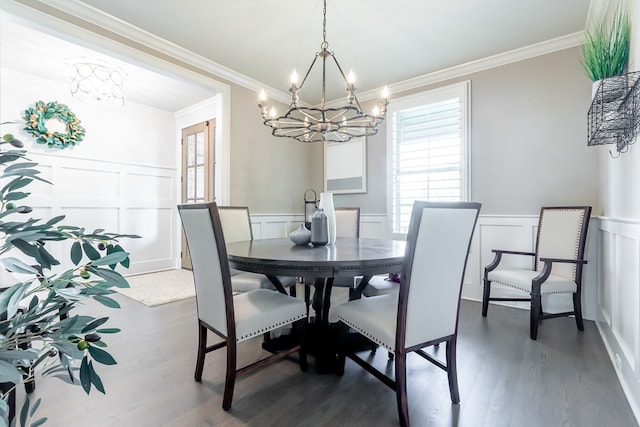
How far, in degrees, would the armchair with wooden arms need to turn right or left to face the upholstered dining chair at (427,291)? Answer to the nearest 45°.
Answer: approximately 45° to its left

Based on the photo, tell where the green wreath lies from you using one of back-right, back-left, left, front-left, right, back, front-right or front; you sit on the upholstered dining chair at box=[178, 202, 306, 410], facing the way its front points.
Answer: left

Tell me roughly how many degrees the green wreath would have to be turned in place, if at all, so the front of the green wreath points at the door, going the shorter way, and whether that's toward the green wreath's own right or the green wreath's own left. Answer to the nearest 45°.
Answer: approximately 90° to the green wreath's own left

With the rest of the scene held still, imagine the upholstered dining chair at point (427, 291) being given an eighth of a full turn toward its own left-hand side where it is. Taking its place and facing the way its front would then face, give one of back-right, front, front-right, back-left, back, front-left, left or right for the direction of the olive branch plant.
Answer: front-left

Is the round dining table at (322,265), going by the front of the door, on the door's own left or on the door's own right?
on the door's own left

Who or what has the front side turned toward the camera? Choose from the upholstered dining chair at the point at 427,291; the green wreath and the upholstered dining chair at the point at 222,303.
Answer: the green wreath

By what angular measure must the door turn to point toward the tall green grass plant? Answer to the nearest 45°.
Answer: approximately 90° to its left

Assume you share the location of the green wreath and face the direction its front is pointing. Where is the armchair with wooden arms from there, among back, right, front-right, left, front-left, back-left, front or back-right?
front-left

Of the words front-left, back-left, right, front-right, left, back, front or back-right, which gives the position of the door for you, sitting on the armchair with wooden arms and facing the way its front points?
front-right

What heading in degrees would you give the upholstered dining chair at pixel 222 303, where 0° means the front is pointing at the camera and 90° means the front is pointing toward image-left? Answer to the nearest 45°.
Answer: approximately 225°

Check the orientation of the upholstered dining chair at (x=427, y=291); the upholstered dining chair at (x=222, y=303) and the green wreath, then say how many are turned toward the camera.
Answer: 1

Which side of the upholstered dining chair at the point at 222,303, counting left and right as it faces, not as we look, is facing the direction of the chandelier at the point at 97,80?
left

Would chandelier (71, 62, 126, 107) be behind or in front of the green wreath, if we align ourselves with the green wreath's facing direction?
in front
